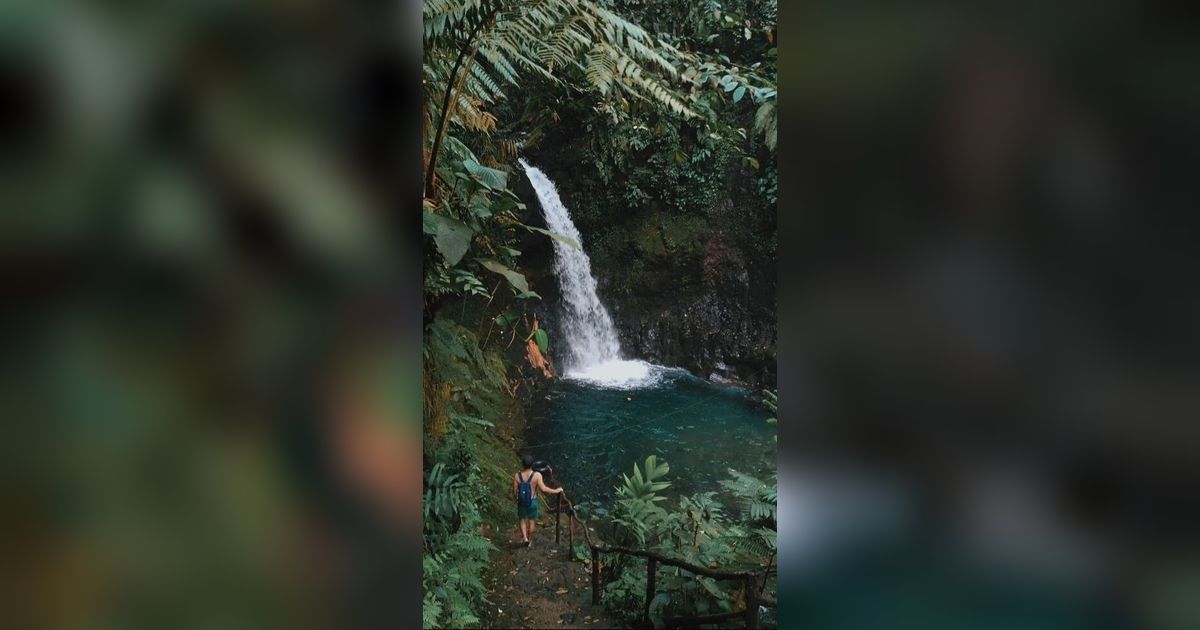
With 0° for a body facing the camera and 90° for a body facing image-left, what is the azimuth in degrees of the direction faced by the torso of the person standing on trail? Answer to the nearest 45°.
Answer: approximately 180°

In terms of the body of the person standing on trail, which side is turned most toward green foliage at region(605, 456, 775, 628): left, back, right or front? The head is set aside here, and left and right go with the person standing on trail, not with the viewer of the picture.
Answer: right
